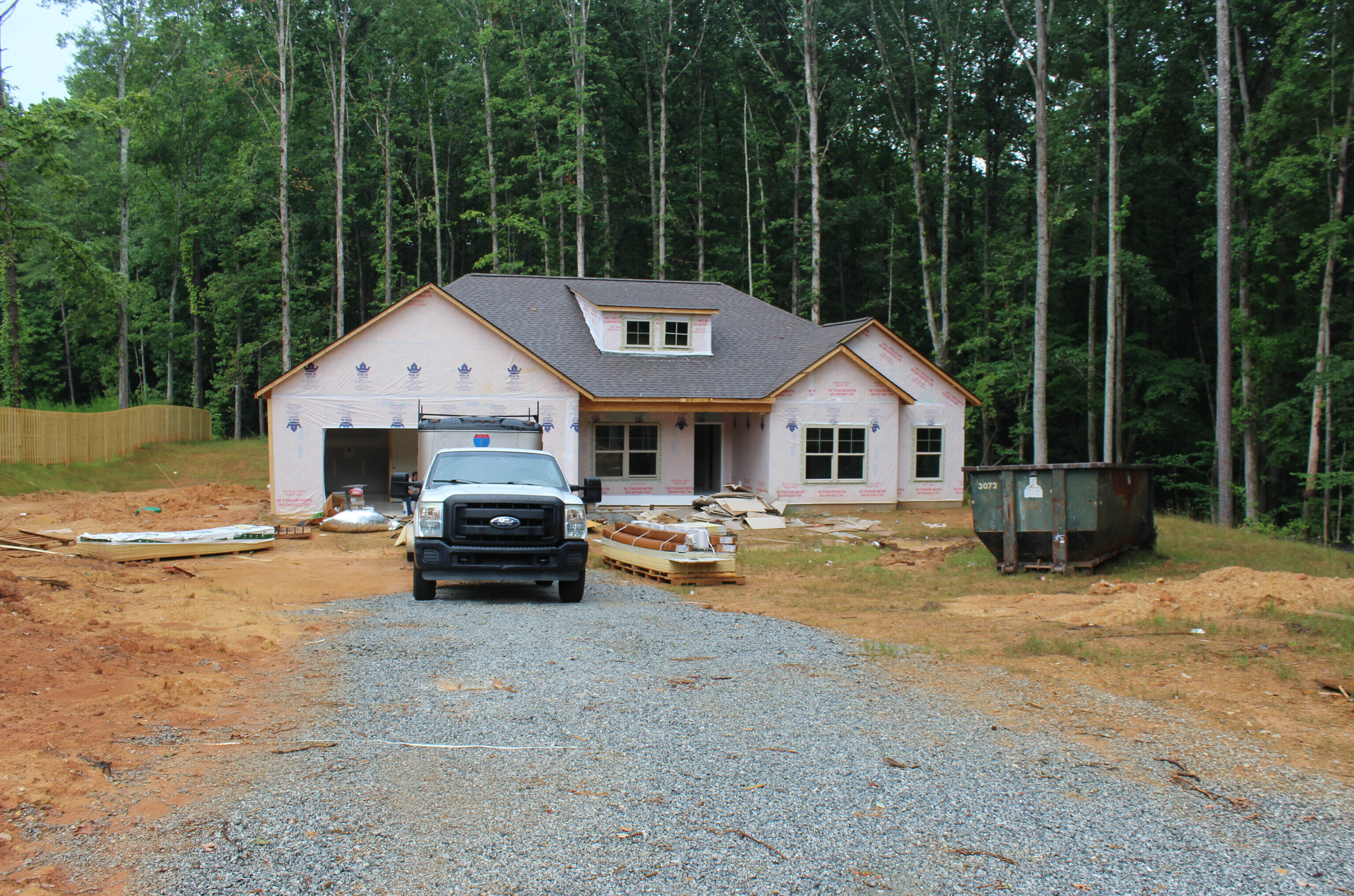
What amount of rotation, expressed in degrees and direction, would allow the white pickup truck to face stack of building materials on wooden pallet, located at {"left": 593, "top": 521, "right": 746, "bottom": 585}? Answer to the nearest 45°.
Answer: approximately 135° to its left

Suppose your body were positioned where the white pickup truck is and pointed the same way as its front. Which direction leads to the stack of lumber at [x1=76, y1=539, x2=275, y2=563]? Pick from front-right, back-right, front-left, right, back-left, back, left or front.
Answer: back-right

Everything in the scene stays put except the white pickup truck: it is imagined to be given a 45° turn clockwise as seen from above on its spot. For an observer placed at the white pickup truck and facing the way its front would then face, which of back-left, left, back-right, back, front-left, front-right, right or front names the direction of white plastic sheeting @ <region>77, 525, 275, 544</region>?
right

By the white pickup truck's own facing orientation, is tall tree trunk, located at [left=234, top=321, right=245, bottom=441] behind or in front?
behind

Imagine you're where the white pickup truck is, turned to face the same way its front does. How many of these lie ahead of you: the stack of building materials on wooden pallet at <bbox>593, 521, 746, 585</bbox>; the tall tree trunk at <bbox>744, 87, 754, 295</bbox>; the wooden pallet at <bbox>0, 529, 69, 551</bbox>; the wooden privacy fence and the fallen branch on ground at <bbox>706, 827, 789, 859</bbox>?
1

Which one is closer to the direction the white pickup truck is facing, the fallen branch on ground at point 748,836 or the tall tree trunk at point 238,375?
the fallen branch on ground

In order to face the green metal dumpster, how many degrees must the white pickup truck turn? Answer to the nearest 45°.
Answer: approximately 90° to its left

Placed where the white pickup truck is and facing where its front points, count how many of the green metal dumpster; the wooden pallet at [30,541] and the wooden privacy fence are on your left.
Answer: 1

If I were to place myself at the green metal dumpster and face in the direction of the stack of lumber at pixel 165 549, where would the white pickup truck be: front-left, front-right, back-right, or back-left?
front-left

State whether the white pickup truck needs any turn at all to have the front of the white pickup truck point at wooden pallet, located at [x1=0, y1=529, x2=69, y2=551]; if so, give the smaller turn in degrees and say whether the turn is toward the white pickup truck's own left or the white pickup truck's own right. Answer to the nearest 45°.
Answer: approximately 135° to the white pickup truck's own right

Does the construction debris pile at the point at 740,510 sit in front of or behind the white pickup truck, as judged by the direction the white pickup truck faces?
behind

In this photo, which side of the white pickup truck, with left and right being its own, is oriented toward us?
front

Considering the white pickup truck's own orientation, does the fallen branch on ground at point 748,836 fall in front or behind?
in front
